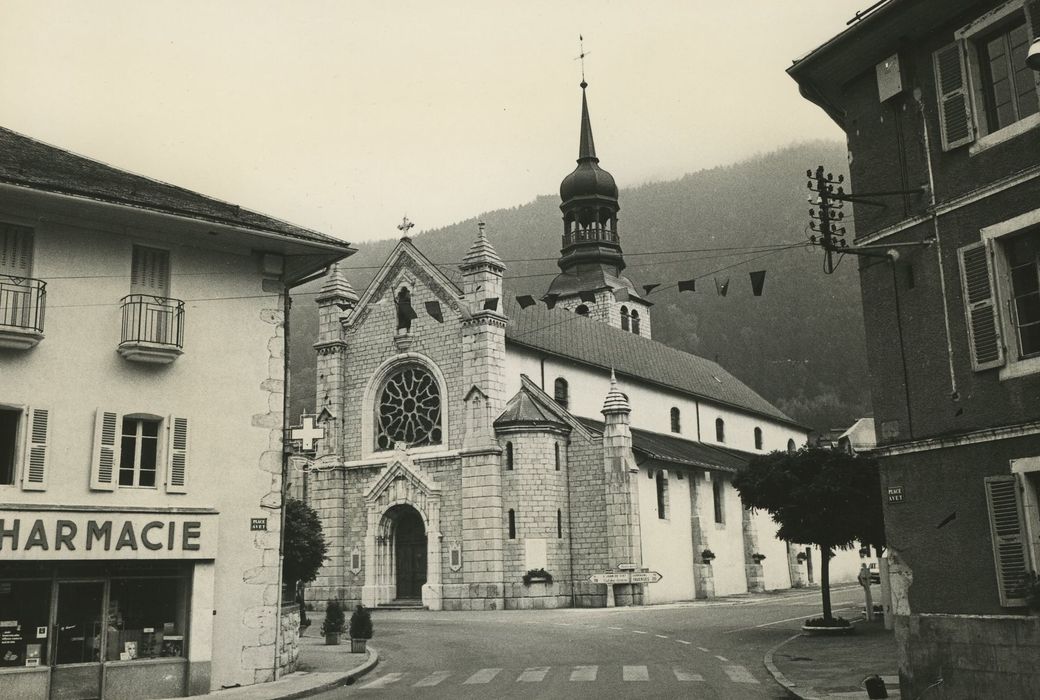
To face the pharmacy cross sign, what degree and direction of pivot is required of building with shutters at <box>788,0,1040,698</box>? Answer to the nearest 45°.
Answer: approximately 45° to its right

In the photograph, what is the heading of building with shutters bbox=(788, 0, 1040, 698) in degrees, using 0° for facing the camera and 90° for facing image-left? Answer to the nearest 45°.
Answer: approximately 45°

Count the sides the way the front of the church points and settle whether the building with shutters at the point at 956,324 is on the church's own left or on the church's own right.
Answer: on the church's own left

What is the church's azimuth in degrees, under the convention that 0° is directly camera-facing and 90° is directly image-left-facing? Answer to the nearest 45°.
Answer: approximately 45°

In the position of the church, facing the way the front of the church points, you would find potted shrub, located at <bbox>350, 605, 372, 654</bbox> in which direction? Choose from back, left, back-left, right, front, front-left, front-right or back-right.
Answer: front-left

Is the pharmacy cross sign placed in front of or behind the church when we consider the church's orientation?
in front

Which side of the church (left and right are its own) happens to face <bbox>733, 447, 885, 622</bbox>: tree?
left
